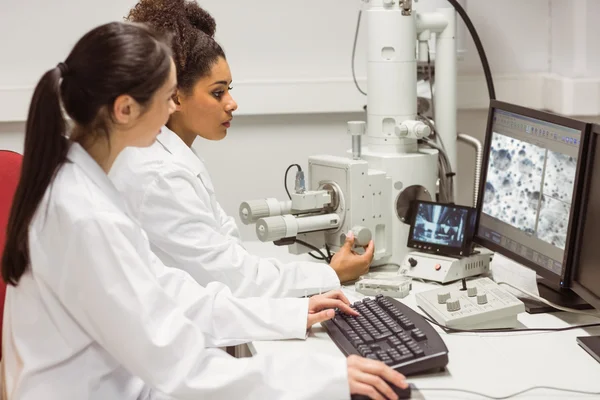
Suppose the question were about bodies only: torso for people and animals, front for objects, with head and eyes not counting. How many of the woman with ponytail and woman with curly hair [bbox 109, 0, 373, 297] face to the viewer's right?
2

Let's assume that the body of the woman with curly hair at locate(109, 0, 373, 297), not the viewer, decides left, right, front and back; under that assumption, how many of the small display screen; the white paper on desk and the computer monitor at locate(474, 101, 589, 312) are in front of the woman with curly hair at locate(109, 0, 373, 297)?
3

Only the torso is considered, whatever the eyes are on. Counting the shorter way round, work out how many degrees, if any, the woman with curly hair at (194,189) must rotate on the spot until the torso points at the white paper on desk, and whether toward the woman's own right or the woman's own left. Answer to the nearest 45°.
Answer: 0° — they already face it

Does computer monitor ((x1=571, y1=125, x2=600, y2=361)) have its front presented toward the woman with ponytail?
yes

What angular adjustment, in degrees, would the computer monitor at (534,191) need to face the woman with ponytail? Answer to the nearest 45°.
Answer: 0° — it already faces them

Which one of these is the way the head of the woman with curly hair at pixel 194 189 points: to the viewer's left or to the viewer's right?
to the viewer's right

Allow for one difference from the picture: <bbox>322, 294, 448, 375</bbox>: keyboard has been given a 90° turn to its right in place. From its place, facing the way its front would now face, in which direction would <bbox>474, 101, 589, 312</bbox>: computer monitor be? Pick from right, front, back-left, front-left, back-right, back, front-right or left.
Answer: right

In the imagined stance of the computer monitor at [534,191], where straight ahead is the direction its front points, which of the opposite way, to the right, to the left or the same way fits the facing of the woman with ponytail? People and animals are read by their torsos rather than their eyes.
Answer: the opposite way

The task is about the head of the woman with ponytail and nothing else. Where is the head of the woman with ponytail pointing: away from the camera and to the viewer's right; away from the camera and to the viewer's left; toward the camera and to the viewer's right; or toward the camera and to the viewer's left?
away from the camera and to the viewer's right

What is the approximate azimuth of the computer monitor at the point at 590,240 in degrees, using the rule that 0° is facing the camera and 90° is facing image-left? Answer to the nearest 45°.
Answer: approximately 45°

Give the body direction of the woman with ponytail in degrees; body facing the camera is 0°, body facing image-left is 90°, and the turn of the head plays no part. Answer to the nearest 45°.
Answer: approximately 270°
